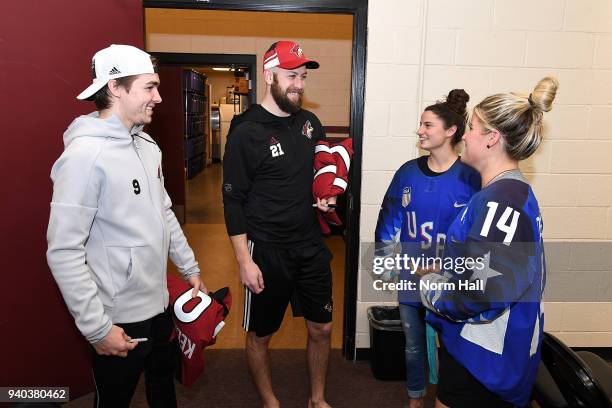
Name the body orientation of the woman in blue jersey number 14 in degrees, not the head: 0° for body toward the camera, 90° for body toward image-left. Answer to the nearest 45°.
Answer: approximately 90°

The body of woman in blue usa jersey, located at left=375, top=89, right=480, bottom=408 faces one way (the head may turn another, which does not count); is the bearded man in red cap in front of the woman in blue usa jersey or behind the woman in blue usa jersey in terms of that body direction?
in front

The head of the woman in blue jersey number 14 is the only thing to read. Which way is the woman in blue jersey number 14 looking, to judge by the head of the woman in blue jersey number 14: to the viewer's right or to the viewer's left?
to the viewer's left

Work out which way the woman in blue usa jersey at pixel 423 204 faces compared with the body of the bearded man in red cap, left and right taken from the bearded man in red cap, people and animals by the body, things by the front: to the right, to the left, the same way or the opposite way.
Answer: to the right

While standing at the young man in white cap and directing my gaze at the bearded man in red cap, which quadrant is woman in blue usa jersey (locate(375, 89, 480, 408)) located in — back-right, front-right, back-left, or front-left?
front-right

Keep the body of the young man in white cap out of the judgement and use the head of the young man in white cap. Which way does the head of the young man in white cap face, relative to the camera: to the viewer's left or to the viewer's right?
to the viewer's right

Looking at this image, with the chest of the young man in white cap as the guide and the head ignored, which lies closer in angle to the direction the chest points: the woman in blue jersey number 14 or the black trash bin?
the woman in blue jersey number 14

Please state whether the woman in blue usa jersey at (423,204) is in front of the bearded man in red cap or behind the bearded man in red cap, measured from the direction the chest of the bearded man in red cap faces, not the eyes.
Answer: in front

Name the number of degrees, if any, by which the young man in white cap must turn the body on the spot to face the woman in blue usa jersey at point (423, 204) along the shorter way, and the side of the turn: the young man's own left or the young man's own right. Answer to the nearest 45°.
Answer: approximately 45° to the young man's own left

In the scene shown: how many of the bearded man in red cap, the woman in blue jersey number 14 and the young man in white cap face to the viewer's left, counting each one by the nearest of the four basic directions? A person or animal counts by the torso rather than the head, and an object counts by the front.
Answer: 1

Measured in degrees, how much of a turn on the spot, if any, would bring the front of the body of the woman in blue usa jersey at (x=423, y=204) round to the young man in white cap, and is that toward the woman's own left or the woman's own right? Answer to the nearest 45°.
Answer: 0° — they already face them

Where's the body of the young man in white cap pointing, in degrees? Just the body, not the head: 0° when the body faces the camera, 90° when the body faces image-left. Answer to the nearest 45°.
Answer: approximately 315°

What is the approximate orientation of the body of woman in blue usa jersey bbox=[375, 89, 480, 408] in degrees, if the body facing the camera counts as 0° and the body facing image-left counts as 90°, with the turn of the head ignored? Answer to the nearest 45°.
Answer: approximately 45°

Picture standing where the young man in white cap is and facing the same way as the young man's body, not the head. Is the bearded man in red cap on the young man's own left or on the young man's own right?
on the young man's own left
